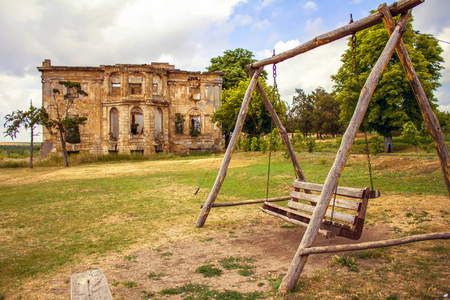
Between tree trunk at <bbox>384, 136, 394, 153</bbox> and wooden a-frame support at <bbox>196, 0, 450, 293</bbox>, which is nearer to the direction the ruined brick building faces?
the wooden a-frame support

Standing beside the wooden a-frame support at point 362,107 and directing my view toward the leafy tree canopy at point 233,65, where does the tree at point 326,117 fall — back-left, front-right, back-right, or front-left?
front-right

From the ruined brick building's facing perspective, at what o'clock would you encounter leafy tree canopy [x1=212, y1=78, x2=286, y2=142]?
The leafy tree canopy is roughly at 10 o'clock from the ruined brick building.

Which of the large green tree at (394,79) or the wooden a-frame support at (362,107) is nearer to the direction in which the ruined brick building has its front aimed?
the wooden a-frame support

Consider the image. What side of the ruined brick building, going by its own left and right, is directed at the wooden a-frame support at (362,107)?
front

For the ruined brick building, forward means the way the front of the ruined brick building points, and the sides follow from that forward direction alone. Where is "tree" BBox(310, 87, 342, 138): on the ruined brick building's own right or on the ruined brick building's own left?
on the ruined brick building's own left

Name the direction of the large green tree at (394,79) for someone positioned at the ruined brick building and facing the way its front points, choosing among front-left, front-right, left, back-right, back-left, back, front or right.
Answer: front-left

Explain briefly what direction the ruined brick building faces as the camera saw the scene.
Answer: facing the viewer

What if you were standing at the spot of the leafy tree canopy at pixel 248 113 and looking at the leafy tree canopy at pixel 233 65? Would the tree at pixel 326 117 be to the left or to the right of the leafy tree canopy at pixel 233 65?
right

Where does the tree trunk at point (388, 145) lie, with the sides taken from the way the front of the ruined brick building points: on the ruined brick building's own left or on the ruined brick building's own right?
on the ruined brick building's own left
